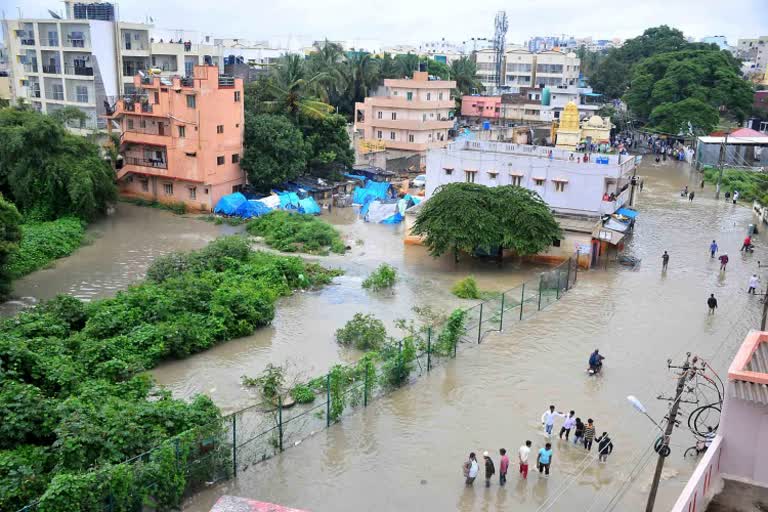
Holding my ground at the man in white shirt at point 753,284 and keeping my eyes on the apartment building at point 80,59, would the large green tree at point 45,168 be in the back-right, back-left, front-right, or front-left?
front-left

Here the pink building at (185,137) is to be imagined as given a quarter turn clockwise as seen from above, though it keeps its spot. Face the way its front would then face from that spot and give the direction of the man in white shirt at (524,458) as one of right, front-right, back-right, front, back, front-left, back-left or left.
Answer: back-left

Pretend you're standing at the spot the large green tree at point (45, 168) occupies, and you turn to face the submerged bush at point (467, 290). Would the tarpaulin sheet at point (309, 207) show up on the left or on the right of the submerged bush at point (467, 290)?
left

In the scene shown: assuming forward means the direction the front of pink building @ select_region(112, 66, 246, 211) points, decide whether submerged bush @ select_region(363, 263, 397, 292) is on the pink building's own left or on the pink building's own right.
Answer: on the pink building's own left

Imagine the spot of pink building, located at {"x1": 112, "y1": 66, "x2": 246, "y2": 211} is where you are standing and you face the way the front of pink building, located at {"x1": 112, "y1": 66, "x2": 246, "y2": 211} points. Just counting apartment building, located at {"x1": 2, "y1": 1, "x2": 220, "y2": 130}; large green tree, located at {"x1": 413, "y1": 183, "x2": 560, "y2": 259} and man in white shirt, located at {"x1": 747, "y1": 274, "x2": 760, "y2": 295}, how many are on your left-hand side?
2

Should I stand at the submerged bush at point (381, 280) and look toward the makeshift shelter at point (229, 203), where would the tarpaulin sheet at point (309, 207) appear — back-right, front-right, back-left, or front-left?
front-right

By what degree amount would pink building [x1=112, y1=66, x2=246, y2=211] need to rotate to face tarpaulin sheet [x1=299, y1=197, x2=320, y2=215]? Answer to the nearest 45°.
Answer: approximately 135° to its left

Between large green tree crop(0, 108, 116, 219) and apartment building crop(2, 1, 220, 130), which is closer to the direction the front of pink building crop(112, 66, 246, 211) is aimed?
the large green tree

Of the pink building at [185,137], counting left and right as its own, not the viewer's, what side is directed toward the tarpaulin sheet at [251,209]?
left

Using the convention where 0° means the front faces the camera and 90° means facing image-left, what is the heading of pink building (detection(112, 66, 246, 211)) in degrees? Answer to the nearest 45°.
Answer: approximately 45°

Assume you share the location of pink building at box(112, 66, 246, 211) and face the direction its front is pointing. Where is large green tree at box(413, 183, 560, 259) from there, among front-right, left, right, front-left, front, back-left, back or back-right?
left

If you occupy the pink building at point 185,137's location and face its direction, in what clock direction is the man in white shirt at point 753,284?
The man in white shirt is roughly at 9 o'clock from the pink building.

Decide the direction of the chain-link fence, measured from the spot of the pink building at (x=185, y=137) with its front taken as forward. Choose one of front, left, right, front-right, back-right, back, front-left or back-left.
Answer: front-left

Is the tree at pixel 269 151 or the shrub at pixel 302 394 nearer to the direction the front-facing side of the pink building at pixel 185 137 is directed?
the shrub

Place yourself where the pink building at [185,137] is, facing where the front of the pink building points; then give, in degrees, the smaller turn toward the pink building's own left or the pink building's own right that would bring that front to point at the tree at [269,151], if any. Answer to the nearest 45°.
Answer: approximately 135° to the pink building's own left

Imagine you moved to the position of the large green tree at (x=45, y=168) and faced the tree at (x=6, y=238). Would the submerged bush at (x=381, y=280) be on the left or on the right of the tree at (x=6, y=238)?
left
